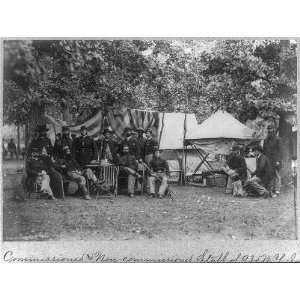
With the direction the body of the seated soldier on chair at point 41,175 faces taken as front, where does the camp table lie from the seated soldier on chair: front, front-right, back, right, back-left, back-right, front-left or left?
front-left

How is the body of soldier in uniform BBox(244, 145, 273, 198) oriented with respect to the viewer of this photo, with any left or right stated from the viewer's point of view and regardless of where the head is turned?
facing to the left of the viewer

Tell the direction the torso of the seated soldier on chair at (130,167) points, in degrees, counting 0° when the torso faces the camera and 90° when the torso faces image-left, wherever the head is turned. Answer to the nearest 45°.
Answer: approximately 315°

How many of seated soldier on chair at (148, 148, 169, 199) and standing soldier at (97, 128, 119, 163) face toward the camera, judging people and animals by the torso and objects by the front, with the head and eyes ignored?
2

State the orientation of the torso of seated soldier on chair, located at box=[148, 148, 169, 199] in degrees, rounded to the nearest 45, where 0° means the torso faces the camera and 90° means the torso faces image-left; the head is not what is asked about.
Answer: approximately 0°

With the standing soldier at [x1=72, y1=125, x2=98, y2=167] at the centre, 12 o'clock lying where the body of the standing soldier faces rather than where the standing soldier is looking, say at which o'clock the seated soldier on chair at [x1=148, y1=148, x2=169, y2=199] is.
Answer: The seated soldier on chair is roughly at 9 o'clock from the standing soldier.

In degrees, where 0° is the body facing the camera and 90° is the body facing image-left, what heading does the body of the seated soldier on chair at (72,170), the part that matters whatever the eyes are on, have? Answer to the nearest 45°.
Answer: approximately 315°

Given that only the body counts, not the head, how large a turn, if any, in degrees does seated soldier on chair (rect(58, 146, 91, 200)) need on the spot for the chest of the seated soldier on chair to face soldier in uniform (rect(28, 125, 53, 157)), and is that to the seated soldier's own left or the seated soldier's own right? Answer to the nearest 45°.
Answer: approximately 135° to the seated soldier's own right

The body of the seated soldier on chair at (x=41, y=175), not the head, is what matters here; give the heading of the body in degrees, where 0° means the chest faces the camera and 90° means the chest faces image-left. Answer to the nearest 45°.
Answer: approximately 315°
